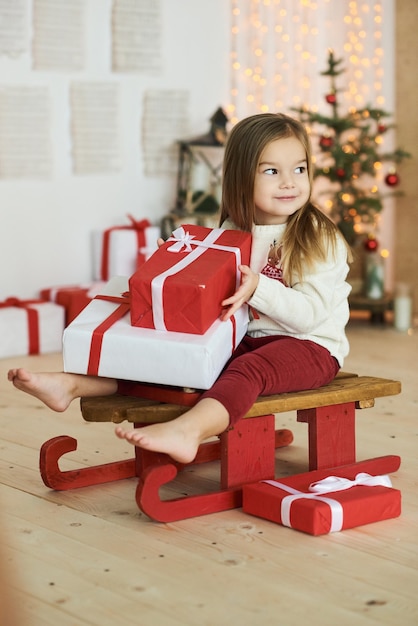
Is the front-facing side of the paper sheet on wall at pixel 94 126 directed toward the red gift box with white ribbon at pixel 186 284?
yes

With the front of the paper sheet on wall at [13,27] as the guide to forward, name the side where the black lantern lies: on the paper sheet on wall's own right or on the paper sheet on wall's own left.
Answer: on the paper sheet on wall's own left

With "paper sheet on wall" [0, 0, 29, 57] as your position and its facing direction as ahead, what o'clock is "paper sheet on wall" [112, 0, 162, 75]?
"paper sheet on wall" [112, 0, 162, 75] is roughly at 8 o'clock from "paper sheet on wall" [0, 0, 29, 57].

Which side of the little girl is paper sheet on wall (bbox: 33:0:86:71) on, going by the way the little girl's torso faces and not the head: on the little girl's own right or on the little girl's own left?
on the little girl's own right

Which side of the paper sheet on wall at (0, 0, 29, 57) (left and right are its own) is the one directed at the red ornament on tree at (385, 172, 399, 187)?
left

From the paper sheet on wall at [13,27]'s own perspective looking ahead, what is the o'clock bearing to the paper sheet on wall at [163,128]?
the paper sheet on wall at [163,128] is roughly at 8 o'clock from the paper sheet on wall at [13,27].

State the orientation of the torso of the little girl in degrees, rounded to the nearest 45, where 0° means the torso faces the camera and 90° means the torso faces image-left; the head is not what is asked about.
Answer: approximately 45°
